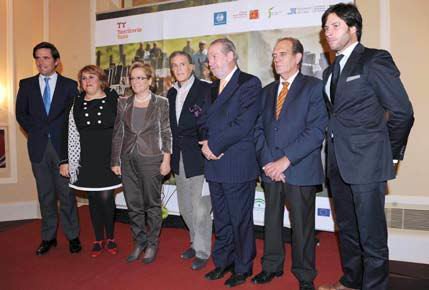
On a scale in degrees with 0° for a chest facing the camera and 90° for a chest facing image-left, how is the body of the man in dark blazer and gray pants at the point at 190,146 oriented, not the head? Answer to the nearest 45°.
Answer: approximately 45°

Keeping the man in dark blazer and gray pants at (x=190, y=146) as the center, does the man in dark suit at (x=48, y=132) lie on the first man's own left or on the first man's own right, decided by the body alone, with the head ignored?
on the first man's own right

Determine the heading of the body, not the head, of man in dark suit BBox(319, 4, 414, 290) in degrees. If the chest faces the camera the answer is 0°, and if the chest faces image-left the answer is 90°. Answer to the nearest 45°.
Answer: approximately 45°

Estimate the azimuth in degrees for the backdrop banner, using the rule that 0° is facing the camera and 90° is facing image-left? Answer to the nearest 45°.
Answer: approximately 45°

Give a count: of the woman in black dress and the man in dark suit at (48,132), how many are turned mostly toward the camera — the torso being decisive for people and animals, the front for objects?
2
